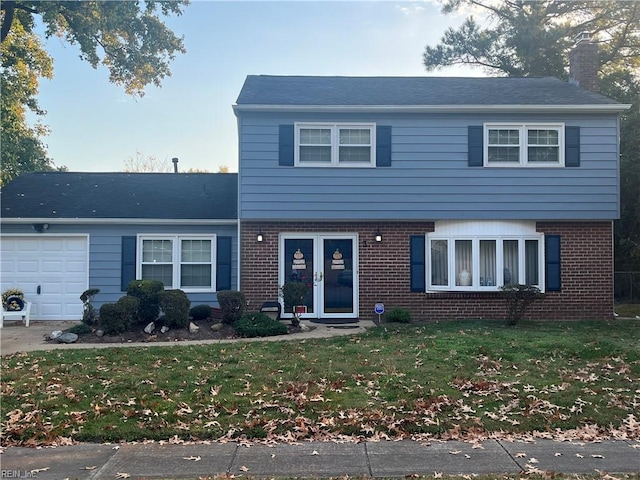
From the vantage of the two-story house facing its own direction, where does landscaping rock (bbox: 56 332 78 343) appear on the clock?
The landscaping rock is roughly at 2 o'clock from the two-story house.

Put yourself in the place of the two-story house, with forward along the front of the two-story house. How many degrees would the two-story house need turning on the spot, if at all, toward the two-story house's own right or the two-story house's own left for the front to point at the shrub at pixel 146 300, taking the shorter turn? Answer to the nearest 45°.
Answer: approximately 45° to the two-story house's own right

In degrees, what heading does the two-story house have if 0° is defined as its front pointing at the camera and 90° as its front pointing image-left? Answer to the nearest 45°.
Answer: approximately 0°

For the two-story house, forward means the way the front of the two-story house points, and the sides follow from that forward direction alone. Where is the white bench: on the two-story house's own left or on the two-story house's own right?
on the two-story house's own right

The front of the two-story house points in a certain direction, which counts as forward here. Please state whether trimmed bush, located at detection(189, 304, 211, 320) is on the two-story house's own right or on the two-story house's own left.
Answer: on the two-story house's own right

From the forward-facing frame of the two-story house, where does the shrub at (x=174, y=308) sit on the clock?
The shrub is roughly at 2 o'clock from the two-story house.

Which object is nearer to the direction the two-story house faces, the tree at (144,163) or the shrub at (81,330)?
the shrub

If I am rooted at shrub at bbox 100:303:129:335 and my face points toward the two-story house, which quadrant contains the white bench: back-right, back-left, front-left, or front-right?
back-left

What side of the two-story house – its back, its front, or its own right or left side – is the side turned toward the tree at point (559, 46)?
back

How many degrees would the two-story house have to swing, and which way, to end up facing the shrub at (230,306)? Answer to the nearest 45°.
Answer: approximately 45° to its right

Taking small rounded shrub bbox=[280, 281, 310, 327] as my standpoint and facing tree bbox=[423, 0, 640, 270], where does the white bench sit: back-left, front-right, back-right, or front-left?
back-left
